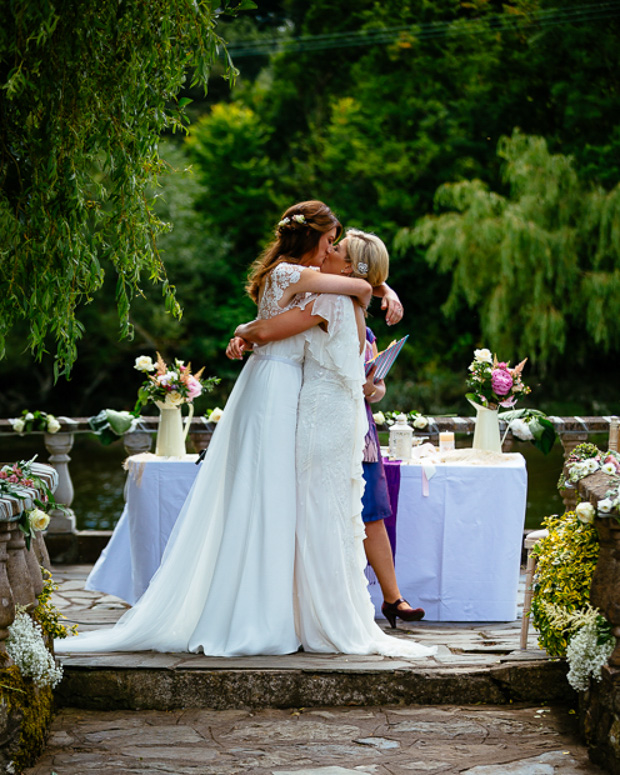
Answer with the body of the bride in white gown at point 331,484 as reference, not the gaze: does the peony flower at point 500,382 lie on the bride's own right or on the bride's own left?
on the bride's own right

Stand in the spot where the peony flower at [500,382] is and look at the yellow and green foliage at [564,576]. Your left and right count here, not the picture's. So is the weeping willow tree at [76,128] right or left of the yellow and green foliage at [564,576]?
right

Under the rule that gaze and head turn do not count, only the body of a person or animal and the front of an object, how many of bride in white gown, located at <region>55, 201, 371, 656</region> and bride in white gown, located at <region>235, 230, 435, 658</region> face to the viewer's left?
1

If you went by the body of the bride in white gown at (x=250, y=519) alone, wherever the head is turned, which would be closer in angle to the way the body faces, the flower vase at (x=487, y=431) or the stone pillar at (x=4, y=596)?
the flower vase

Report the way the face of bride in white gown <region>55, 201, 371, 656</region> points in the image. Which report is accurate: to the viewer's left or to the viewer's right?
to the viewer's right

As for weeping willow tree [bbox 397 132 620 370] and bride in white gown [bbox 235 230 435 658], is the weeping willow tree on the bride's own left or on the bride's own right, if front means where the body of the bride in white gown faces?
on the bride's own right

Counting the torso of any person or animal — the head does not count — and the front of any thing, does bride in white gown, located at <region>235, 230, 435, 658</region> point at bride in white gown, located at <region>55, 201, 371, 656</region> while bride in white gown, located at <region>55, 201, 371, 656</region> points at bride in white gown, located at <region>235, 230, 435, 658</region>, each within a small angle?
yes

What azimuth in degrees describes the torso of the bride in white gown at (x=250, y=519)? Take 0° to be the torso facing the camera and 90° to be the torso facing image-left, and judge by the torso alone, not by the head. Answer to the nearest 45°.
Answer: approximately 270°

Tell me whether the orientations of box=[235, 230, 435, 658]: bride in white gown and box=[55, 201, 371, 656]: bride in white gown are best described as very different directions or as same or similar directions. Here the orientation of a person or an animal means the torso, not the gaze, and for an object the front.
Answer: very different directions

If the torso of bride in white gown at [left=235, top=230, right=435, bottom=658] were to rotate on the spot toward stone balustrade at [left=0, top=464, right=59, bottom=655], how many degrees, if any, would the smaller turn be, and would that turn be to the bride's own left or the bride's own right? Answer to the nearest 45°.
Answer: approximately 45° to the bride's own left

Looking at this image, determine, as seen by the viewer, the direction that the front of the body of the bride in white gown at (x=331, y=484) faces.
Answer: to the viewer's left

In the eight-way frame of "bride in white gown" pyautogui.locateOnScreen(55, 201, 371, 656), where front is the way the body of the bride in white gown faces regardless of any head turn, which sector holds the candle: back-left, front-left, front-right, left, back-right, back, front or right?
front-left
